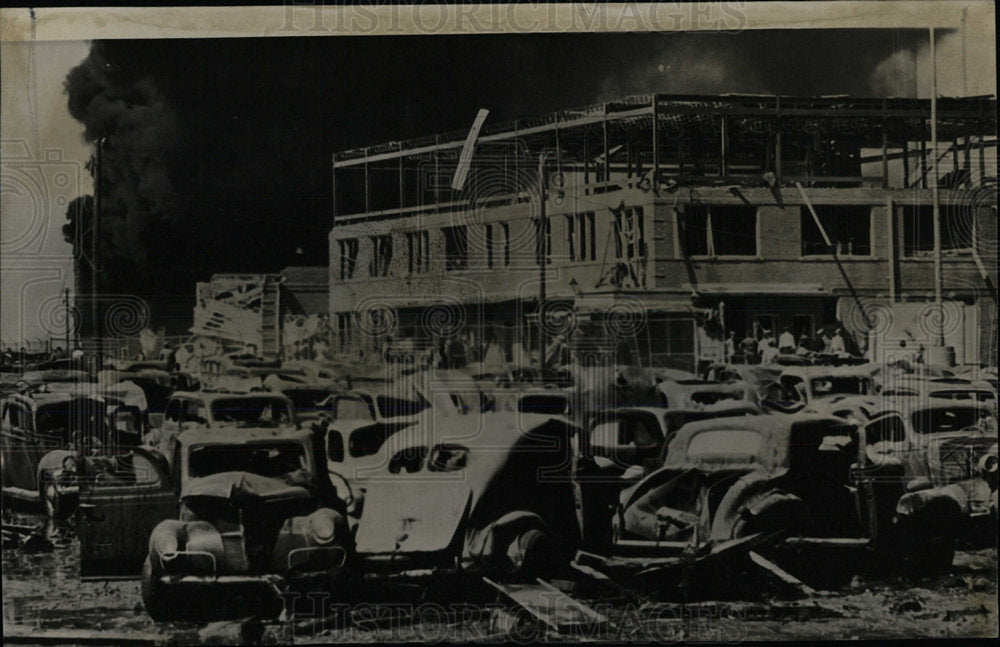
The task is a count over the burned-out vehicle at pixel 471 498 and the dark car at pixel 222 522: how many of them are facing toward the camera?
1

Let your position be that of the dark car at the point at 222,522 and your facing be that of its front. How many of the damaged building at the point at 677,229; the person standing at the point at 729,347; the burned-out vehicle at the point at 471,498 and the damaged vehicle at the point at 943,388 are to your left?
4

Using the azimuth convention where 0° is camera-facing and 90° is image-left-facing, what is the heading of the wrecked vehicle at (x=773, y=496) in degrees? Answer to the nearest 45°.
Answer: approximately 225°

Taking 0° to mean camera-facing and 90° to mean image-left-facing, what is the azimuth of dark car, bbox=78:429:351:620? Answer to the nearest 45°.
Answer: approximately 0°

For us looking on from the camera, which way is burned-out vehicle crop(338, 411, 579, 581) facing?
facing away from the viewer and to the right of the viewer

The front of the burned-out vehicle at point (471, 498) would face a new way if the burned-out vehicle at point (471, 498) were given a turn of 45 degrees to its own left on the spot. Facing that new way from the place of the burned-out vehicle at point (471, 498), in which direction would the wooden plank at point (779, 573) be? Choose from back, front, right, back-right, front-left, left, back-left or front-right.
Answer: right

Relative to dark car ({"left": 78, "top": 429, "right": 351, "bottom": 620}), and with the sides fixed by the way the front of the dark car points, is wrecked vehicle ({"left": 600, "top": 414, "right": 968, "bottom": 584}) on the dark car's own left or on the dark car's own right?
on the dark car's own left

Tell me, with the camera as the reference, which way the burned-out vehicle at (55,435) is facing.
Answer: facing the viewer and to the right of the viewer

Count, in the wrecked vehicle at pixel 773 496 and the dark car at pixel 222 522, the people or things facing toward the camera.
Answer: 1
